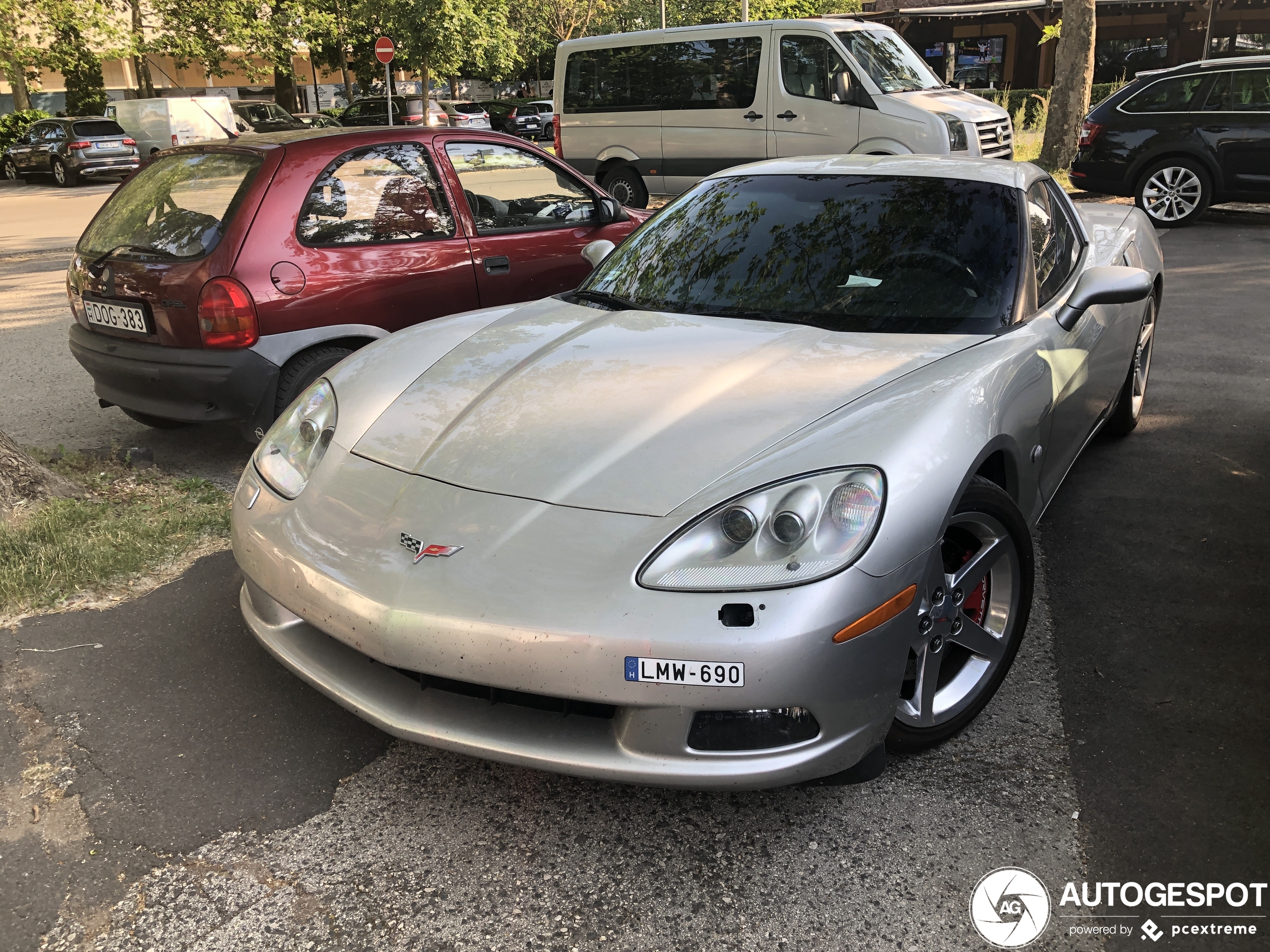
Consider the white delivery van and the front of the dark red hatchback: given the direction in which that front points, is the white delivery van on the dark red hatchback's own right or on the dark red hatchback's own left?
on the dark red hatchback's own left

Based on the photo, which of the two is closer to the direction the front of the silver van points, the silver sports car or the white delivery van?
the silver sports car

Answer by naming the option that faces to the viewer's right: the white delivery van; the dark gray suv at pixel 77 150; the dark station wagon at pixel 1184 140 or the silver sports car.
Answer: the dark station wagon at pixel 1184 140

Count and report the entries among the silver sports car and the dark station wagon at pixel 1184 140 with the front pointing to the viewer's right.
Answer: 1

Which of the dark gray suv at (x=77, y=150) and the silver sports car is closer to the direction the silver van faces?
the silver sports car

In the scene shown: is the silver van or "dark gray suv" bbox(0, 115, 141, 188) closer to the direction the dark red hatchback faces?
the silver van

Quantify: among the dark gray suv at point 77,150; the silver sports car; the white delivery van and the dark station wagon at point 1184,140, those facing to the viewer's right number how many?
1

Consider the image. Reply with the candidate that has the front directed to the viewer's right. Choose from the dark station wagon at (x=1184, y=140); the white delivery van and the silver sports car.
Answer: the dark station wagon

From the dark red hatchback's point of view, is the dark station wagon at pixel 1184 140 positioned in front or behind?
in front

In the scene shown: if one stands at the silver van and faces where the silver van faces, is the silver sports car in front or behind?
in front

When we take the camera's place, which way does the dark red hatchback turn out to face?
facing away from the viewer and to the right of the viewer

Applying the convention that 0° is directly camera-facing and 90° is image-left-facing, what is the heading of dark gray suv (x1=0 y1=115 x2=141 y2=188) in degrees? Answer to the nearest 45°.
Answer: approximately 135°

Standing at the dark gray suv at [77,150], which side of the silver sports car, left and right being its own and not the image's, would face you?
right

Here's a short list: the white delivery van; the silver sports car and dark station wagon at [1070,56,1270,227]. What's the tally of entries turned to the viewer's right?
1

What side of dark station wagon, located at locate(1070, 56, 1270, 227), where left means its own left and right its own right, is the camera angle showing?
right
